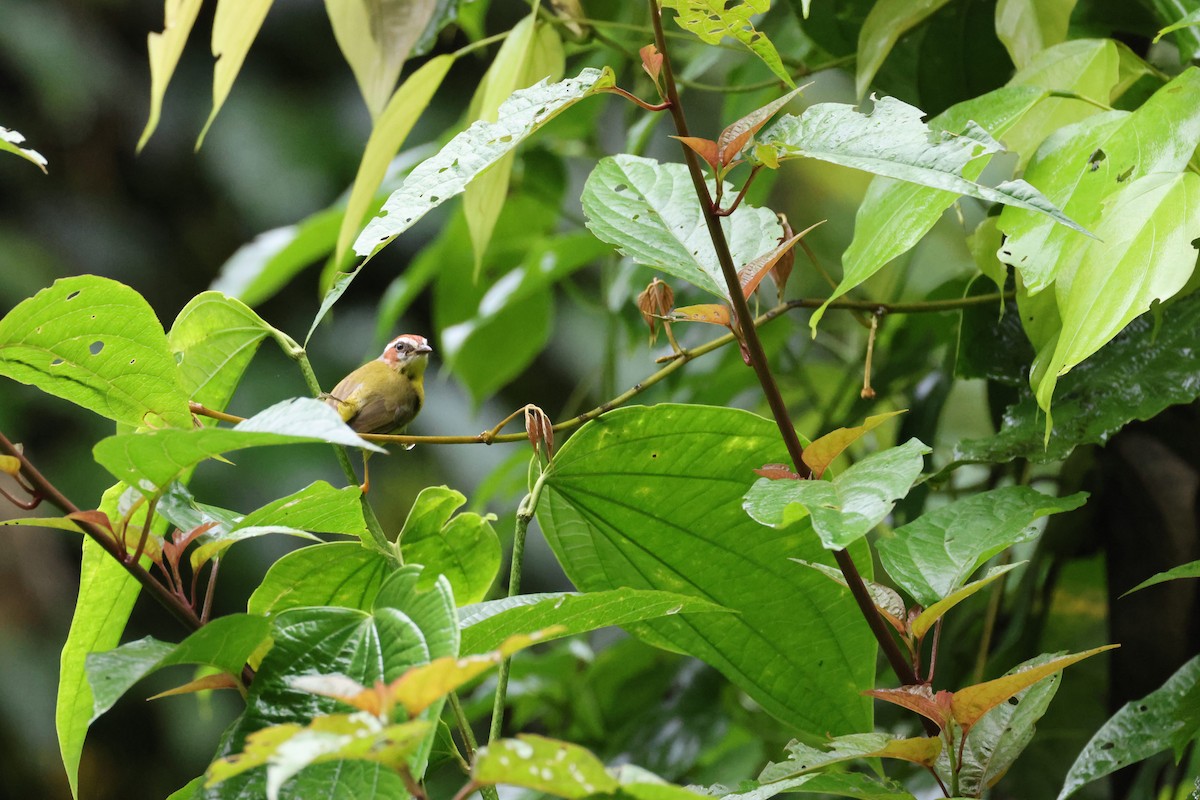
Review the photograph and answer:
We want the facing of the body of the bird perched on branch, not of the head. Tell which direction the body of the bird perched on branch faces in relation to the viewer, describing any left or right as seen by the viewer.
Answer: facing to the right of the viewer
